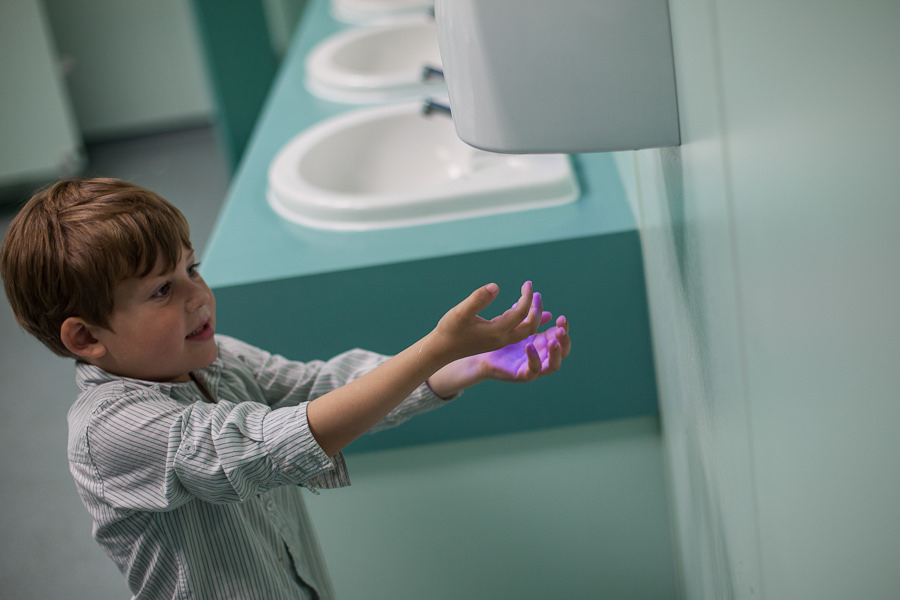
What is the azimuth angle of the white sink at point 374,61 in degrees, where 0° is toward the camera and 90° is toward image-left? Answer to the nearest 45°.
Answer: approximately 90°

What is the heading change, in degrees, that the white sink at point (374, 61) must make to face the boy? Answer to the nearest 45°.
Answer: approximately 90° to its left

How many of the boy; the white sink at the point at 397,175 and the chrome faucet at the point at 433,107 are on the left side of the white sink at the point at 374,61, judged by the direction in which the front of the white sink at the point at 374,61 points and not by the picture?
3

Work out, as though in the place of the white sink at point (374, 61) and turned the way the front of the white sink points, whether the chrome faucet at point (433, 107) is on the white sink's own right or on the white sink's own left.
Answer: on the white sink's own left

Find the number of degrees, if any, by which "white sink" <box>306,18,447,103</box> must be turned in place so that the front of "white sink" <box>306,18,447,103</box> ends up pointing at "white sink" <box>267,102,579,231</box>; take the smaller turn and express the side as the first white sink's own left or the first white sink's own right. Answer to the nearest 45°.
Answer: approximately 90° to the first white sink's own left
